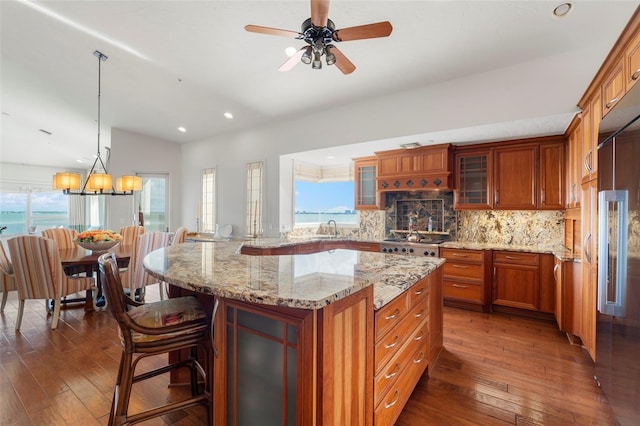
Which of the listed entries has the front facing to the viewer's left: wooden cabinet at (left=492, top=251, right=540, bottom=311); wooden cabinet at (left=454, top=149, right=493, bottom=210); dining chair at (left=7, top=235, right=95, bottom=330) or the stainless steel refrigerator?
the stainless steel refrigerator

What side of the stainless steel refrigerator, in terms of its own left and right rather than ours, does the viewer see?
left

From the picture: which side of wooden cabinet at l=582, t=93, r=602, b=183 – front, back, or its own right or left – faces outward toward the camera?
left

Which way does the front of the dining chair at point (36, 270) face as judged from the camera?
facing away from the viewer and to the right of the viewer

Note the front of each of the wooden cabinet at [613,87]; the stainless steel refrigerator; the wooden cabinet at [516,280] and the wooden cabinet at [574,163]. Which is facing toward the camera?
the wooden cabinet at [516,280]

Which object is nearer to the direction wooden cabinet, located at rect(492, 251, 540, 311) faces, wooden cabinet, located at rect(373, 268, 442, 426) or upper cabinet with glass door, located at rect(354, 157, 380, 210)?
the wooden cabinet

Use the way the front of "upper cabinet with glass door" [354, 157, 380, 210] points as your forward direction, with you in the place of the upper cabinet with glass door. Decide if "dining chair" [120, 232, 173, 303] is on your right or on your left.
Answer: on your right

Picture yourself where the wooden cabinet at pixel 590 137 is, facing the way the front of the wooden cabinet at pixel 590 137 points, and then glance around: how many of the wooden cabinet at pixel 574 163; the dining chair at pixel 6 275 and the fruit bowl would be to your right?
1

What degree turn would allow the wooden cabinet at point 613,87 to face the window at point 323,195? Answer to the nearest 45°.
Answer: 0° — it already faces it

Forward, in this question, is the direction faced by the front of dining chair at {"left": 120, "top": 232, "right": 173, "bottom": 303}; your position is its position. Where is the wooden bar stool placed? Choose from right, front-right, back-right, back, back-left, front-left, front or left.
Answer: back-left

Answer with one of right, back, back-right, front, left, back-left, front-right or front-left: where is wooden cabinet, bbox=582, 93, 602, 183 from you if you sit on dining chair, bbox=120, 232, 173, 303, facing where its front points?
back

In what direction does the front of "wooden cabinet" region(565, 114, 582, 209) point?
to the viewer's left

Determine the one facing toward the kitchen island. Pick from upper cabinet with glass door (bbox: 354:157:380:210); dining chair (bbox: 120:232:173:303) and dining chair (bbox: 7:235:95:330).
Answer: the upper cabinet with glass door

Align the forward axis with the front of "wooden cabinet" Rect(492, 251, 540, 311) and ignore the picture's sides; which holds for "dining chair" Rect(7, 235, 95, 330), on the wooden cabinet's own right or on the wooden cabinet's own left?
on the wooden cabinet's own right

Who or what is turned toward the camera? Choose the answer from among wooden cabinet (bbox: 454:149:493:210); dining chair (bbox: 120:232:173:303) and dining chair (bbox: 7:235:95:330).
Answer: the wooden cabinet

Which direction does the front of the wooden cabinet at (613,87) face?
to the viewer's left
